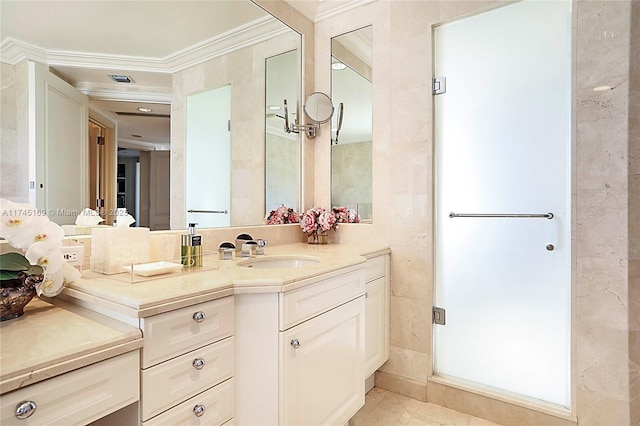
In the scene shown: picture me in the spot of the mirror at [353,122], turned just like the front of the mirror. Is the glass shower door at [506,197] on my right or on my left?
on my left

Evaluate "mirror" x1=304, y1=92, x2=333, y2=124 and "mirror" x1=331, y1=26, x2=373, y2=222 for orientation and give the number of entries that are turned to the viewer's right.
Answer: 0

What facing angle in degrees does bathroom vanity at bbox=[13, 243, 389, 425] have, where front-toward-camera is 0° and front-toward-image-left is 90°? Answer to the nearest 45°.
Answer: approximately 315°

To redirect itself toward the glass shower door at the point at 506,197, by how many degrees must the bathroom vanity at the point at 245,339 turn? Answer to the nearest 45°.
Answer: approximately 45° to its left

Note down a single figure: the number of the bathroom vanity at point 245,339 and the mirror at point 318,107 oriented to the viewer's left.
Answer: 0

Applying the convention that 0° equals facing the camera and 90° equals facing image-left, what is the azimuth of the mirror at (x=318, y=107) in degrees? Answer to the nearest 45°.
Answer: approximately 0°

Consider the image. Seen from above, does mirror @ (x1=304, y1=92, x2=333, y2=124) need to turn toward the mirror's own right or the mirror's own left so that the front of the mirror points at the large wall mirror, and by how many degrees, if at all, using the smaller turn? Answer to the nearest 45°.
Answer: approximately 45° to the mirror's own right
